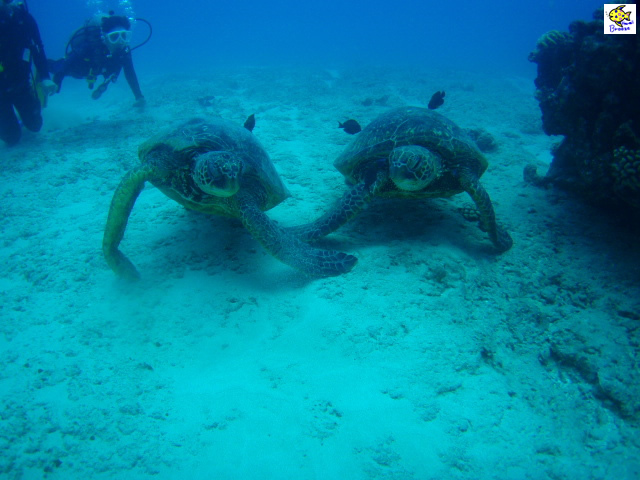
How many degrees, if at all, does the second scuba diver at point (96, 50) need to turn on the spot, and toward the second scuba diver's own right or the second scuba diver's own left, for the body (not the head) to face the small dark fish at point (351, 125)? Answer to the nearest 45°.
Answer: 0° — they already face it

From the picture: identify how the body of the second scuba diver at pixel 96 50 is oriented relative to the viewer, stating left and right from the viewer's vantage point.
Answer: facing the viewer and to the right of the viewer

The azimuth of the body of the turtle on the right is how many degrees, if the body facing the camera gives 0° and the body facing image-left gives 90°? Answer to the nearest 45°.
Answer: approximately 0°

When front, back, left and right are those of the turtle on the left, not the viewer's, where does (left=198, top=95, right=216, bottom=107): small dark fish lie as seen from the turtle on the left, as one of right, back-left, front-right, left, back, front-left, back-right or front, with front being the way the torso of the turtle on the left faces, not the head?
back
